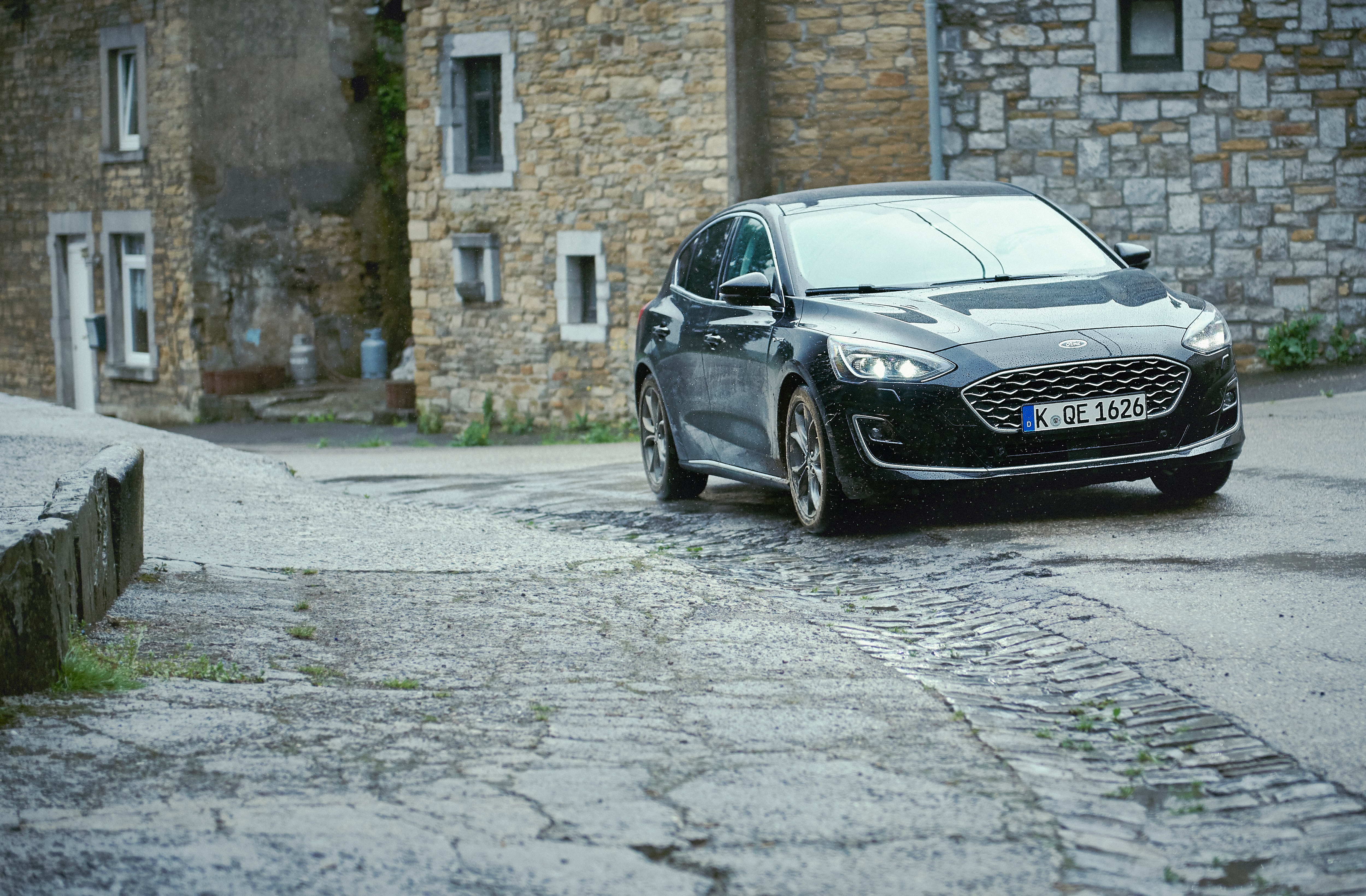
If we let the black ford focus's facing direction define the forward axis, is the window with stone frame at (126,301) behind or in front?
behind

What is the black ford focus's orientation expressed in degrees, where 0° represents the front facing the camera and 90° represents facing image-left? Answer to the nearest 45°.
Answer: approximately 315°

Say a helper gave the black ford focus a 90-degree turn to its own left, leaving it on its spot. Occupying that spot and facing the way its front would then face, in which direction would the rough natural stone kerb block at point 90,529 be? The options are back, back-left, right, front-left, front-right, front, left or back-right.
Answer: back

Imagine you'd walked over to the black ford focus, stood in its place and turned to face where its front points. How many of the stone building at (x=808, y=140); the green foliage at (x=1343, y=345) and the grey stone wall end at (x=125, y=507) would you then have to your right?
1

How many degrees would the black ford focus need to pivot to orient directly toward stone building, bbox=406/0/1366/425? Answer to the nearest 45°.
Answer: approximately 135° to its left

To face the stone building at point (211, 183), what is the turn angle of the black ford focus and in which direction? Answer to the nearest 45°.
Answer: approximately 180°

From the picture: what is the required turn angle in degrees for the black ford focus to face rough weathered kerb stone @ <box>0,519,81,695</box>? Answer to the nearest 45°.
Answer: approximately 90° to its right

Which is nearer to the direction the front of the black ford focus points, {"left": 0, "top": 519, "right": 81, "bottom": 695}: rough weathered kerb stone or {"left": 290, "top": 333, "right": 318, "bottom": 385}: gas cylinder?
the rough weathered kerb stone

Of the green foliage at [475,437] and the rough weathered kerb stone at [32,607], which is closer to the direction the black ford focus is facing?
the rough weathered kerb stone

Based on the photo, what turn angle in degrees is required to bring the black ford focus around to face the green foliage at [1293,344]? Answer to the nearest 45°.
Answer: approximately 135° to its left

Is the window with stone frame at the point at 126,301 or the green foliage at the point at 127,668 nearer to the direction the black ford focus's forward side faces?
the green foliage
